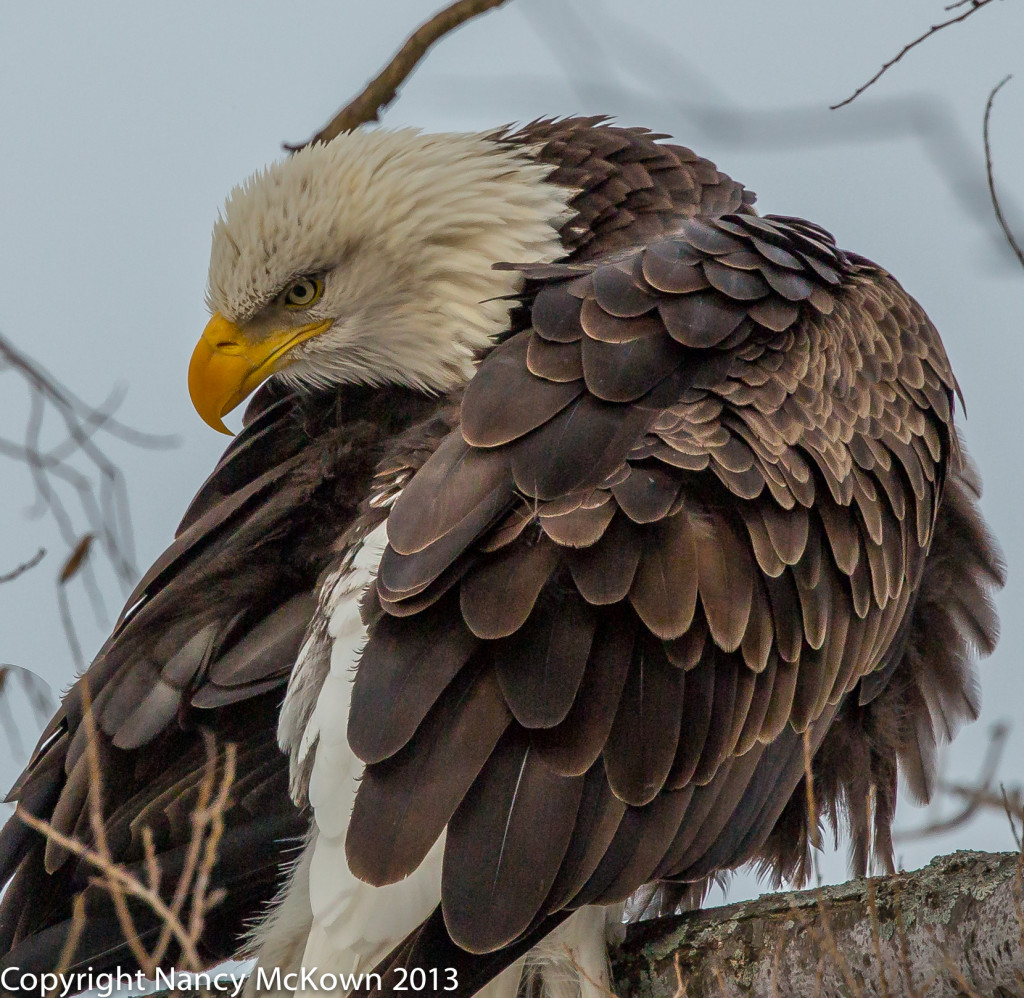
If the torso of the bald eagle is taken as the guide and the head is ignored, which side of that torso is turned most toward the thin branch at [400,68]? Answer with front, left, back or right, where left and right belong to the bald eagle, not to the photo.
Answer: front
